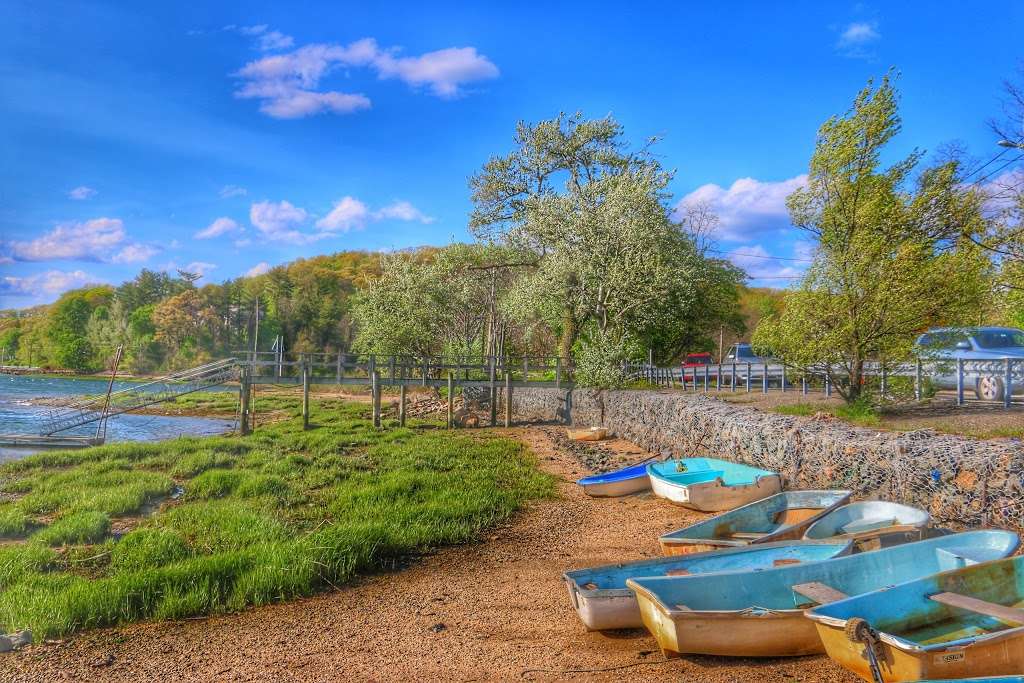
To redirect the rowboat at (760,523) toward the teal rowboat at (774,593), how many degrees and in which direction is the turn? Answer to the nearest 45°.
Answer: approximately 135° to its right

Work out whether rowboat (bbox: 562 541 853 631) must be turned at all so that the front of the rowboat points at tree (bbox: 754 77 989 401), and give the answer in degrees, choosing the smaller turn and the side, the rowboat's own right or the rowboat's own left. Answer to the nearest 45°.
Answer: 0° — it already faces it

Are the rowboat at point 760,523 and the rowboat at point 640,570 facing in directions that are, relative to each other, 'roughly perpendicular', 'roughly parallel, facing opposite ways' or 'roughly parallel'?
roughly parallel

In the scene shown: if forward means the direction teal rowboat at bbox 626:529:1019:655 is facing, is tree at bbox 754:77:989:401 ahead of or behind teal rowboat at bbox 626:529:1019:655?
ahead

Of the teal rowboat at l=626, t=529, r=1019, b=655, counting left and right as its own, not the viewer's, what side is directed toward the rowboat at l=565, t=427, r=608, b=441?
left

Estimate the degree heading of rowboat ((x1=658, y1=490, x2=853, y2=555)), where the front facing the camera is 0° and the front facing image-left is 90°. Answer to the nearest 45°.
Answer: approximately 225°
